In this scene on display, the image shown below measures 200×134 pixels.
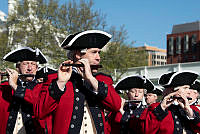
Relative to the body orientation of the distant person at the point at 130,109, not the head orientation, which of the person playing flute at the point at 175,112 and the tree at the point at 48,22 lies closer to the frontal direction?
the person playing flute

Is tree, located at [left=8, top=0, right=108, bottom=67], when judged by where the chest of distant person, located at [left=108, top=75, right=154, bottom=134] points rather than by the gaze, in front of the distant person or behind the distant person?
behind

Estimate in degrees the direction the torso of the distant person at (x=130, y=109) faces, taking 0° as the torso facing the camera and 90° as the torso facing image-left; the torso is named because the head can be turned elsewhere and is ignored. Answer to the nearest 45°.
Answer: approximately 0°

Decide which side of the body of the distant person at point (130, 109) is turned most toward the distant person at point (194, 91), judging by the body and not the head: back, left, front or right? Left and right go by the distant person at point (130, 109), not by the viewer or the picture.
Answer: left

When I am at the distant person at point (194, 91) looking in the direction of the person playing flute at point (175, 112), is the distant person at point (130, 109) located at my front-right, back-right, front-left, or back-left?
front-right

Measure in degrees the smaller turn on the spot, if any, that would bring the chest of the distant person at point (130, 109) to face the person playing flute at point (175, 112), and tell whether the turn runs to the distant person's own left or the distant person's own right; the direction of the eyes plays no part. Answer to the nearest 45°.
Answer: approximately 45° to the distant person's own left

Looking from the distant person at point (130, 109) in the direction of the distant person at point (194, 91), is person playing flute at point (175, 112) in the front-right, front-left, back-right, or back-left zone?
front-right

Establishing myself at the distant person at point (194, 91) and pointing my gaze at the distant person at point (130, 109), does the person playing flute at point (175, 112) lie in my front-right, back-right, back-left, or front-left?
front-left

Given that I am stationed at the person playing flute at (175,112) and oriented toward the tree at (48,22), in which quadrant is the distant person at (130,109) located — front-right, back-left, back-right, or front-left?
front-left
